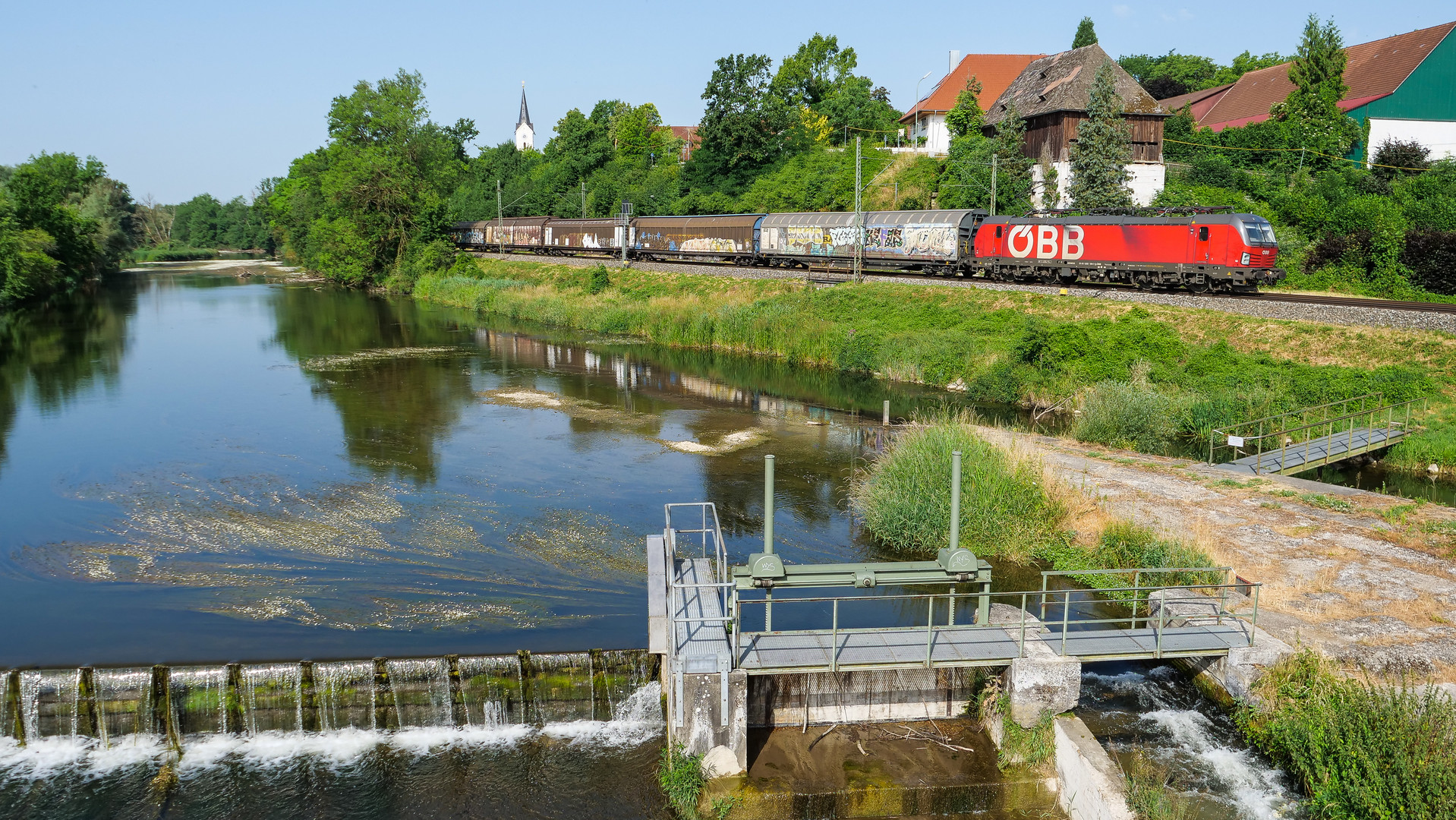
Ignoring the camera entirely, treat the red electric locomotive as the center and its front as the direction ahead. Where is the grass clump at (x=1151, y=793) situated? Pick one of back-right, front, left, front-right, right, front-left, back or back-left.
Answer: front-right

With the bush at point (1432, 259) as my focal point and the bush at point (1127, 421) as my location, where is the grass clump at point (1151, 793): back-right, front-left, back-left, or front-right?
back-right

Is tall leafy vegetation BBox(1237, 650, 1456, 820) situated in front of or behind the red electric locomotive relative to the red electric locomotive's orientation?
in front

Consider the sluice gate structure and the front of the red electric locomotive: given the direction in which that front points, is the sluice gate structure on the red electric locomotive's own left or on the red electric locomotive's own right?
on the red electric locomotive's own right

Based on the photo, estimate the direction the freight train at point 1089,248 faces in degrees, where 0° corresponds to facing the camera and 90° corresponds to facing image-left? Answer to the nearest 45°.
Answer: approximately 315°

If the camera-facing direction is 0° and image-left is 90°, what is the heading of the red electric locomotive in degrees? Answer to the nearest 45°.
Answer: approximately 315°

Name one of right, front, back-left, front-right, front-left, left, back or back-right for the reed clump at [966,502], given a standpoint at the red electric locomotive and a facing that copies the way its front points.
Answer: front-right
